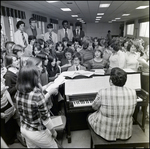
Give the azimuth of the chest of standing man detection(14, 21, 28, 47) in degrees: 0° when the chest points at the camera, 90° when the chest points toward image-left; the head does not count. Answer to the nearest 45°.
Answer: approximately 315°

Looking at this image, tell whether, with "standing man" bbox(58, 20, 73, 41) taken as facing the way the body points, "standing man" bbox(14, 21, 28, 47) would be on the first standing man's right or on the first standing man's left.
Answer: on the first standing man's right

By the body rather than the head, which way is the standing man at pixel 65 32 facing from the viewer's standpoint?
toward the camera

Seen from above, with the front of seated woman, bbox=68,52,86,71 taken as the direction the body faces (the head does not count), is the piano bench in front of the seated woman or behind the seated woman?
in front

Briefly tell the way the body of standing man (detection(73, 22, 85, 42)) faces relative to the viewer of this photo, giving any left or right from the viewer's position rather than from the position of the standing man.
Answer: facing the viewer

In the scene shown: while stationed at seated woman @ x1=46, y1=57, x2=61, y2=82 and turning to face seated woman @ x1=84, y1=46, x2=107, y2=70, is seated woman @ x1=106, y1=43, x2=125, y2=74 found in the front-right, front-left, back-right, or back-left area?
front-right

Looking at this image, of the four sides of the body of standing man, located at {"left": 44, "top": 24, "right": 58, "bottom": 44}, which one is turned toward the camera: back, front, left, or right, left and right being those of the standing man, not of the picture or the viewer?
front

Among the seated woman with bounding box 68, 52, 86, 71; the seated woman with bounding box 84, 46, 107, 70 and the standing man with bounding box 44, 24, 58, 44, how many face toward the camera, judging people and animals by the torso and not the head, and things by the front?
3

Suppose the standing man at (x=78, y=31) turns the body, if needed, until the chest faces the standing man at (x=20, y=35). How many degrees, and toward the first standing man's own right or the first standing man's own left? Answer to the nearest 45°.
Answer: approximately 45° to the first standing man's own right

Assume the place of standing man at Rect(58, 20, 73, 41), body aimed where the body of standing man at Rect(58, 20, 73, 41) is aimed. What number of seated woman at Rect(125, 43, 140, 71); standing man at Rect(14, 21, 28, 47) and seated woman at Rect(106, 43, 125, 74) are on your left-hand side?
2

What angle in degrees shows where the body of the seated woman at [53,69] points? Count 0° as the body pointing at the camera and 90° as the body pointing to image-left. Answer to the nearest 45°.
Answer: approximately 315°

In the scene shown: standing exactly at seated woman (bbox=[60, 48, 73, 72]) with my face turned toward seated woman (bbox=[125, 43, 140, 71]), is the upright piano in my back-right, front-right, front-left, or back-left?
front-right
